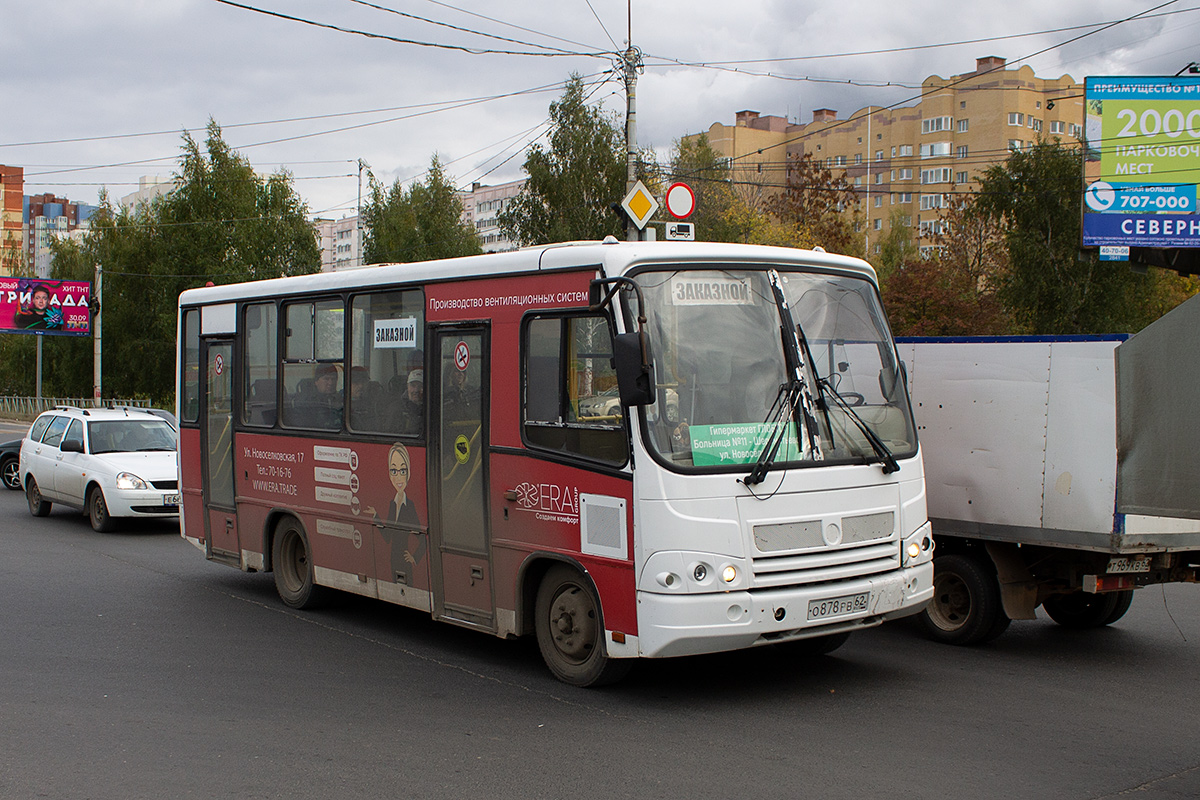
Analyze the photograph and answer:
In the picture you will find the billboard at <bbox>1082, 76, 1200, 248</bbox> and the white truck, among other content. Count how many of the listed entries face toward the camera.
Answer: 1

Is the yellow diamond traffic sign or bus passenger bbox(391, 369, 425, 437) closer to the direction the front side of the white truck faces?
the yellow diamond traffic sign

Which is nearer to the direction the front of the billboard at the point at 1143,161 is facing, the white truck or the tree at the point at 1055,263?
the white truck

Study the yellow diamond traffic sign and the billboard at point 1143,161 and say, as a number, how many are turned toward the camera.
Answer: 2

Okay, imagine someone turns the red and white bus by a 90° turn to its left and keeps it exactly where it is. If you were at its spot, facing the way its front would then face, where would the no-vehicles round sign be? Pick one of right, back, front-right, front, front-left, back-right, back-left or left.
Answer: front-left

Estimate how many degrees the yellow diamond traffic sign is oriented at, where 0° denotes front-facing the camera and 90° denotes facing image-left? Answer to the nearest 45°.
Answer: approximately 0°

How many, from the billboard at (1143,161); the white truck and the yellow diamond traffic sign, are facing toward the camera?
2

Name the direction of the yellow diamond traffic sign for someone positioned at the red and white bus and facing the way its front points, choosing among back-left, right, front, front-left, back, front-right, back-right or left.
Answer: back-left

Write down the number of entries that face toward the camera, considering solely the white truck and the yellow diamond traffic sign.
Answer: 1

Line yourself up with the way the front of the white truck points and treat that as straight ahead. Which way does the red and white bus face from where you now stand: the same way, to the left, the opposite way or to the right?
the opposite way

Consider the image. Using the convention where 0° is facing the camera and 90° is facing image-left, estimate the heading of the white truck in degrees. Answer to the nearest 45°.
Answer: approximately 135°

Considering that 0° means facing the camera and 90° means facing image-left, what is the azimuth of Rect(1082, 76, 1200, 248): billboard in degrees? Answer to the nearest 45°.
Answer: approximately 0°

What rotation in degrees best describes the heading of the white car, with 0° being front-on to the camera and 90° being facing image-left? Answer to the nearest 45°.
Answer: approximately 315°
